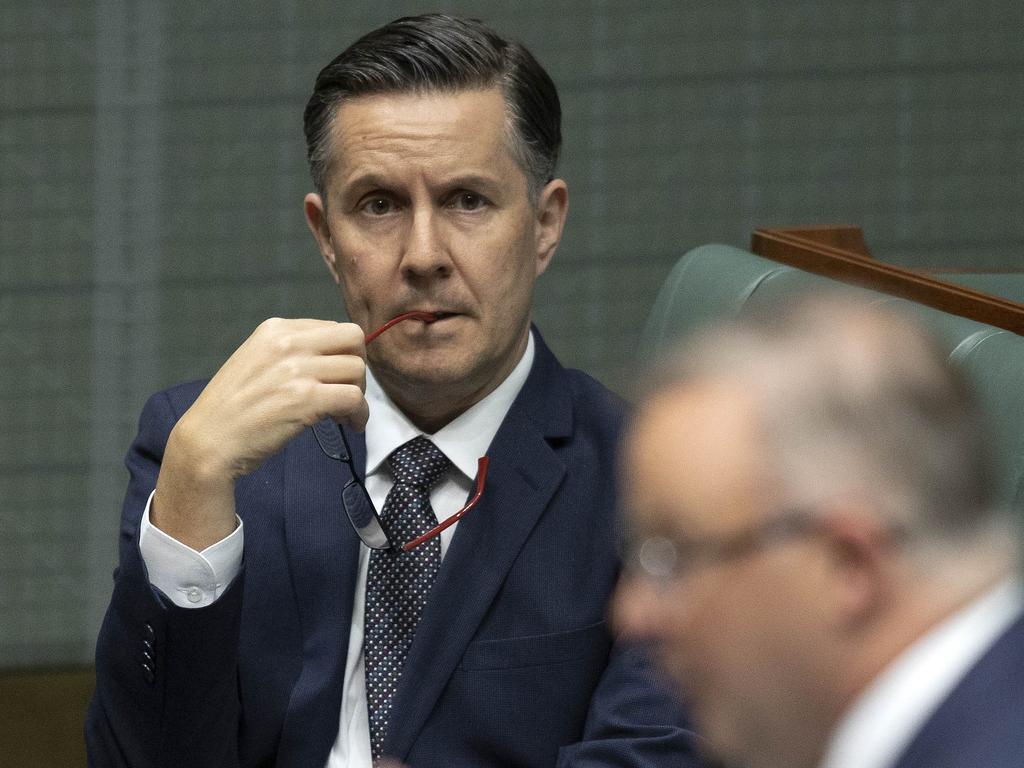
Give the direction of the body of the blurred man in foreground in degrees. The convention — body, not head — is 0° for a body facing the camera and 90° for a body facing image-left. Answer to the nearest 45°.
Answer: approximately 90°

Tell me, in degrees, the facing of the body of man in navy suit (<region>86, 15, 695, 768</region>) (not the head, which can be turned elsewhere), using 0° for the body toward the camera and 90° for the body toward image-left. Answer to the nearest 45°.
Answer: approximately 0°

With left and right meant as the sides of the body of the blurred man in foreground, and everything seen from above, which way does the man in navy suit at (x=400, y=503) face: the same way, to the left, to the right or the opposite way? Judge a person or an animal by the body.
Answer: to the left

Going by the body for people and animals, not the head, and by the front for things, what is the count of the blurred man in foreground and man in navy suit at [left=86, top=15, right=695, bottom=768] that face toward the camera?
1

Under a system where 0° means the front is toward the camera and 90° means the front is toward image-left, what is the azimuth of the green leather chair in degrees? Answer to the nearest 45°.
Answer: approximately 45°

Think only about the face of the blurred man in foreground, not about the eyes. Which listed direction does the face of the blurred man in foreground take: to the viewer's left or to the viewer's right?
to the viewer's left
